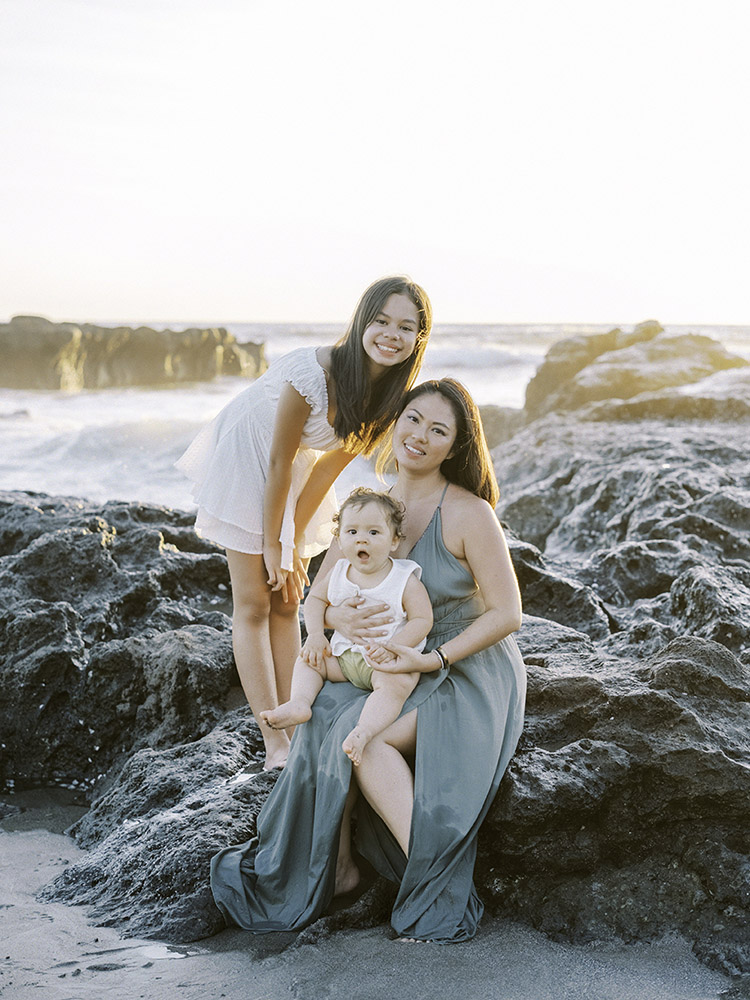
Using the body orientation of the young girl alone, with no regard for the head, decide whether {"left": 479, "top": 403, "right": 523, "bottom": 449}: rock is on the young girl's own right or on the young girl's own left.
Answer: on the young girl's own left

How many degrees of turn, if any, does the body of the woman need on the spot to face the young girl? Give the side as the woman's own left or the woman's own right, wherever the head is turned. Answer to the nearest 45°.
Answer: approximately 90° to the woman's own right

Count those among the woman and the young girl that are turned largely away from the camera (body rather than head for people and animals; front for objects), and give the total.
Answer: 0

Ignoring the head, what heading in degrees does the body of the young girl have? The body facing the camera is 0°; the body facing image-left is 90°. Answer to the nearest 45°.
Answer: approximately 315°

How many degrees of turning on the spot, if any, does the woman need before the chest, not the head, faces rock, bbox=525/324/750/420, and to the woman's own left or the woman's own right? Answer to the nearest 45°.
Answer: approximately 135° to the woman's own right

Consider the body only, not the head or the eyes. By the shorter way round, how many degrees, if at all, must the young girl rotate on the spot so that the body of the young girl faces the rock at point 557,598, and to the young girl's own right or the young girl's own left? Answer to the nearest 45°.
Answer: approximately 90° to the young girl's own left

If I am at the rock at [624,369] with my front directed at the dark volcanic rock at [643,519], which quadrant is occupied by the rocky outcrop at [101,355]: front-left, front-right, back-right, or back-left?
back-right

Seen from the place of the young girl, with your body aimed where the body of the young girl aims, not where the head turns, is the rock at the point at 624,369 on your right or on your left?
on your left

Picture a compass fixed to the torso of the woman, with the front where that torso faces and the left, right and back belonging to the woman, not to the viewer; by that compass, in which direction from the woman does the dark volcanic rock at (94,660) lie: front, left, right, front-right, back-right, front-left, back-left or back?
right

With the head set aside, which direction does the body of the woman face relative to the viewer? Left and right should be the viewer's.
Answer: facing the viewer and to the left of the viewer
